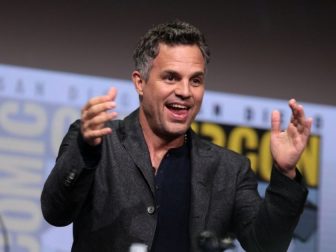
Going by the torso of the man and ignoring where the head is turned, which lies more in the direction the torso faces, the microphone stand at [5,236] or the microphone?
the microphone

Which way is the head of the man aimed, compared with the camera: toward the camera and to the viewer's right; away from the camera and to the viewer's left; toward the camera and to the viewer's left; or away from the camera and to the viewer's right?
toward the camera and to the viewer's right

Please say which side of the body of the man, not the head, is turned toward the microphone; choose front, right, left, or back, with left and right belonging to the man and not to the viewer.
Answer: front

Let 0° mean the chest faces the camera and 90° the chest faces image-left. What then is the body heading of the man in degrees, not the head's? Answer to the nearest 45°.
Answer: approximately 0°
